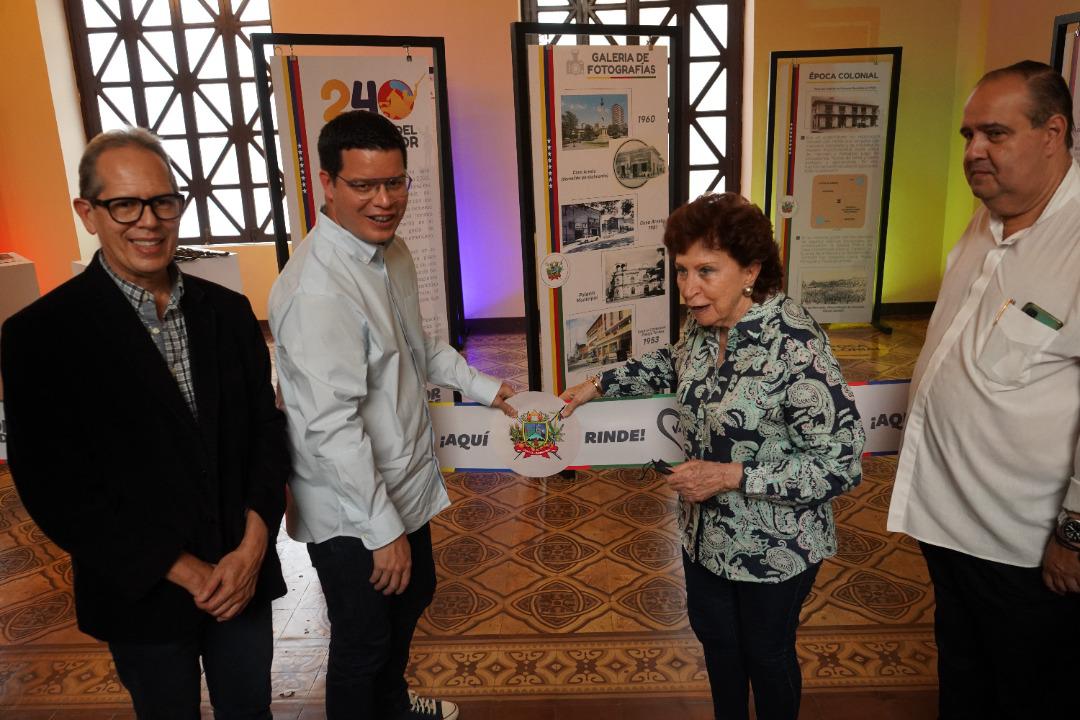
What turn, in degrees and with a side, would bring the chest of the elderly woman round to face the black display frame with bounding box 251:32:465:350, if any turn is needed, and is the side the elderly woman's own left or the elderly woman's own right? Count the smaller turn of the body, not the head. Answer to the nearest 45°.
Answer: approximately 90° to the elderly woman's own right

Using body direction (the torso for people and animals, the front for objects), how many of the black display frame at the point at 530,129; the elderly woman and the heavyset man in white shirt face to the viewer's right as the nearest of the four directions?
0

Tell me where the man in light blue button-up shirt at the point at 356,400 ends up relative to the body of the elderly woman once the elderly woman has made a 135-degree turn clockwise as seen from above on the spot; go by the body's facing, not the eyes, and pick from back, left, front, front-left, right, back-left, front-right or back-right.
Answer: left

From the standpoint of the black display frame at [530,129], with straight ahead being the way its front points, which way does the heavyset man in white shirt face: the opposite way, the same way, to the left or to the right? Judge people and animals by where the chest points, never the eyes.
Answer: to the right

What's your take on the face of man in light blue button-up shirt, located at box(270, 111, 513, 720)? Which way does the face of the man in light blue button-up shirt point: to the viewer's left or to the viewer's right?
to the viewer's right

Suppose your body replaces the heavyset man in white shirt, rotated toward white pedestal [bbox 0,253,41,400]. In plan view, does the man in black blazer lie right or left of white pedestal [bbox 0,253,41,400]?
left

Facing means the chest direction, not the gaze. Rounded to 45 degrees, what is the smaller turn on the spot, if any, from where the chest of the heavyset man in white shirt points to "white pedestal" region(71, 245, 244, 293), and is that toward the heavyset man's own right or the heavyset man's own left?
approximately 45° to the heavyset man's own right

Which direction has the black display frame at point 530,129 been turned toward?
toward the camera

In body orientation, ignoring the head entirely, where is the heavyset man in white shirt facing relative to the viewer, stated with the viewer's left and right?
facing the viewer and to the left of the viewer

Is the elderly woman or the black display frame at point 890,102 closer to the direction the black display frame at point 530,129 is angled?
the elderly woman

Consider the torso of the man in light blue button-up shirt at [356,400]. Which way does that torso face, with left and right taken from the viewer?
facing the viewer and to the right of the viewer

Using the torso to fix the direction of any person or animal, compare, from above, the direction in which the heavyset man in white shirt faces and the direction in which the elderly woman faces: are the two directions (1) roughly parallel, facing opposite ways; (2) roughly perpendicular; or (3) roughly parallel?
roughly parallel

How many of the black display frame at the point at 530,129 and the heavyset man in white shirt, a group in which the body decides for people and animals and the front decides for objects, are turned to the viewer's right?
0

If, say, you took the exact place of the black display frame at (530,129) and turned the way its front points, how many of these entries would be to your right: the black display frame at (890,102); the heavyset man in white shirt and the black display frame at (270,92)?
1

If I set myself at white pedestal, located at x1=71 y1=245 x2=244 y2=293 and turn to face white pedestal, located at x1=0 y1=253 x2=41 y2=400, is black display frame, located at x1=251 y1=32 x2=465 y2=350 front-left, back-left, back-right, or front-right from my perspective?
back-left

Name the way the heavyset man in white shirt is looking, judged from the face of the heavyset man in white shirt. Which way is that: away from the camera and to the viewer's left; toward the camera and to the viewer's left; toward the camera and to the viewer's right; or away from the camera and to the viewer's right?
toward the camera and to the viewer's left

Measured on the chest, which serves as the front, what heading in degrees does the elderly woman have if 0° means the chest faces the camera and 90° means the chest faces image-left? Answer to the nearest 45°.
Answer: approximately 45°

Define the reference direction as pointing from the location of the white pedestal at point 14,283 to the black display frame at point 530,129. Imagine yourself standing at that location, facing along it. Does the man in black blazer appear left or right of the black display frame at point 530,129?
right

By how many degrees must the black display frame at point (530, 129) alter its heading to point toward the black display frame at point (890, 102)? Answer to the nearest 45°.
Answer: approximately 135° to its left
